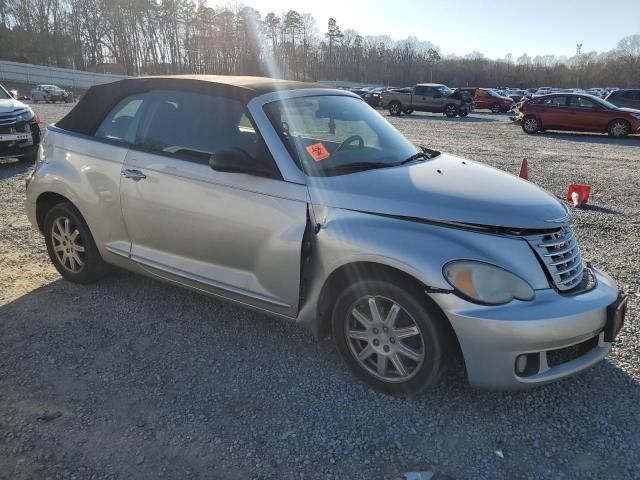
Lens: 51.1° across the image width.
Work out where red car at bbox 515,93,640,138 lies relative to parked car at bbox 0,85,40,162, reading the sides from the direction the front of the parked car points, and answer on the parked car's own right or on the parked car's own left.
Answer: on the parked car's own left

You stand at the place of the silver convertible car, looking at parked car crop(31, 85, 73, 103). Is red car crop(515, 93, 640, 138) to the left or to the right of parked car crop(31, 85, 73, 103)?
right

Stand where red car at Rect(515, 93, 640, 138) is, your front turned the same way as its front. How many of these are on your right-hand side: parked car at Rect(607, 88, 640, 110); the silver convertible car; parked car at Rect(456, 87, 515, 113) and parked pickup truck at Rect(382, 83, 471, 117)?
1

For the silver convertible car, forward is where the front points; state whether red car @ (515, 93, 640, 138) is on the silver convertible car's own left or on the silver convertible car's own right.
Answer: on the silver convertible car's own left

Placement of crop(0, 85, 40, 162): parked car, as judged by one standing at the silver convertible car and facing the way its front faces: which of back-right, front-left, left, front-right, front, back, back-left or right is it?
back

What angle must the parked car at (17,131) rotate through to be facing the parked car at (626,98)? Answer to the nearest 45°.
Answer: approximately 45° to its left

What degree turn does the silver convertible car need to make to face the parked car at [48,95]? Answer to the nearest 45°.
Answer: approximately 180°

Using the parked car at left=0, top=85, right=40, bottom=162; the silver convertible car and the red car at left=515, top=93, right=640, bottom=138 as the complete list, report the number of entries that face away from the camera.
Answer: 0

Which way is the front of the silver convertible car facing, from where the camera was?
facing the viewer and to the right of the viewer

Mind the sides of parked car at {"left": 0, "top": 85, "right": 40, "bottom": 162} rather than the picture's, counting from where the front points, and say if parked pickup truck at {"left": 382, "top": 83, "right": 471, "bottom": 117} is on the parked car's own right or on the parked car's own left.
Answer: on the parked car's own left

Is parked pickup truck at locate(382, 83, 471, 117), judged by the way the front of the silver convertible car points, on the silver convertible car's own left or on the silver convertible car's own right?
on the silver convertible car's own left

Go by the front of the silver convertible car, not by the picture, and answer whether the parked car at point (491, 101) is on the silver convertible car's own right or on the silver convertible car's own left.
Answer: on the silver convertible car's own left

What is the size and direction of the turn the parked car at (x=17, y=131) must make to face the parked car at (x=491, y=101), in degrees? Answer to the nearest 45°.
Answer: approximately 90° to its left
